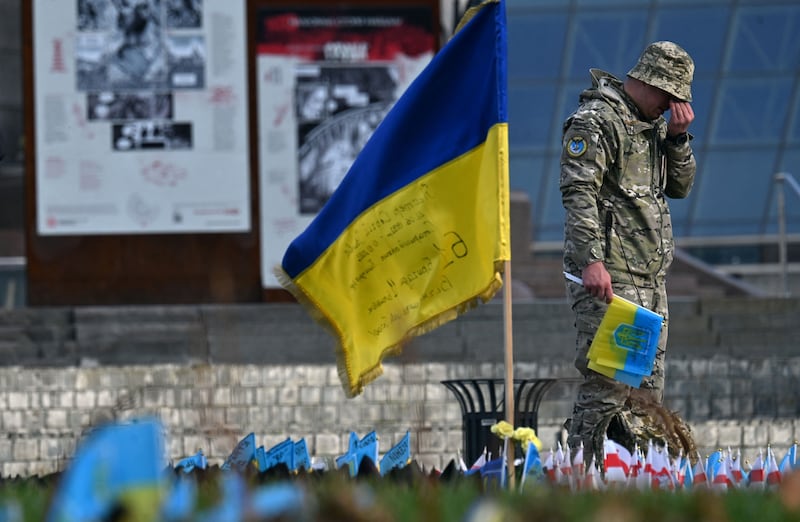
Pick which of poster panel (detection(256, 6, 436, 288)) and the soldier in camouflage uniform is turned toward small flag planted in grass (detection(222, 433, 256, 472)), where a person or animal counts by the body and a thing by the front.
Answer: the poster panel

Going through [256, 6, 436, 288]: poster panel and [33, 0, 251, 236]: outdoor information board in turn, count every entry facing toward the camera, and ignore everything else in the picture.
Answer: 2

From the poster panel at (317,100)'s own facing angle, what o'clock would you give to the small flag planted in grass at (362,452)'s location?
The small flag planted in grass is roughly at 12 o'clock from the poster panel.

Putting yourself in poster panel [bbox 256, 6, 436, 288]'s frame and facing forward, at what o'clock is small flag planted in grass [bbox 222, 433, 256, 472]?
The small flag planted in grass is roughly at 12 o'clock from the poster panel.

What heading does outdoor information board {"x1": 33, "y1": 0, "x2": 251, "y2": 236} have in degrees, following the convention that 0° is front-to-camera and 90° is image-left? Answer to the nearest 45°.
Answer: approximately 0°

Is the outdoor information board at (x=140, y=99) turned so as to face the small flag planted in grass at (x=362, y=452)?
yes

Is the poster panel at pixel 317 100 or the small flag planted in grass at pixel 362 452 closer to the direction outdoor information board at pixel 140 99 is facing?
the small flag planted in grass

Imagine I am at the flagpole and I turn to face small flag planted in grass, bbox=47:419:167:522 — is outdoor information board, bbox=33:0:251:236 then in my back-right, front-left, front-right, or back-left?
back-right

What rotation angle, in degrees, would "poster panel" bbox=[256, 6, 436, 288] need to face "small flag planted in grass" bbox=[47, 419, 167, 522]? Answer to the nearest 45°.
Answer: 0° — it already faces it

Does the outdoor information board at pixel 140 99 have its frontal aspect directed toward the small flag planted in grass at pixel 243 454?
yes

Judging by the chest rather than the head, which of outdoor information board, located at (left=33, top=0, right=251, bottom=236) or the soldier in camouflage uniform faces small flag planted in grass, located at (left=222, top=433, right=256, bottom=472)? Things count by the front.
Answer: the outdoor information board

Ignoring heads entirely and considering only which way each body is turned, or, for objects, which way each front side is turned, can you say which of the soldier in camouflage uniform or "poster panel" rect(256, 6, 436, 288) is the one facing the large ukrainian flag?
the poster panel

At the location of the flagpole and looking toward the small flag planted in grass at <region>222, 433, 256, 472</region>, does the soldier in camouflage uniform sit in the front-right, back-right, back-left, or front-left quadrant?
back-right
